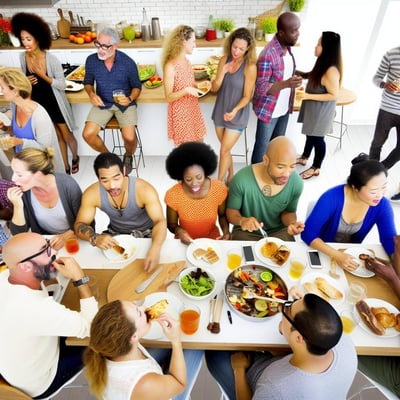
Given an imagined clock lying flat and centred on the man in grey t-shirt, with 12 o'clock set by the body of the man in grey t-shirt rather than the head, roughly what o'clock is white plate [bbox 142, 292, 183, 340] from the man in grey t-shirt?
The white plate is roughly at 11 o'clock from the man in grey t-shirt.

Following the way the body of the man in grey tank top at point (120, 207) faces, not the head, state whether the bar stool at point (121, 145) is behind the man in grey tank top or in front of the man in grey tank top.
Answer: behind

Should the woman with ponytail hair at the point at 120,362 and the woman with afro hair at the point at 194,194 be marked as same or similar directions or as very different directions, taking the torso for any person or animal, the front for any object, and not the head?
very different directions

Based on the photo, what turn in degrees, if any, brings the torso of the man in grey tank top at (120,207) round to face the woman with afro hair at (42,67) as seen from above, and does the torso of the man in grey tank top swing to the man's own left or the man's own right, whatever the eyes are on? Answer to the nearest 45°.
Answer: approximately 180°

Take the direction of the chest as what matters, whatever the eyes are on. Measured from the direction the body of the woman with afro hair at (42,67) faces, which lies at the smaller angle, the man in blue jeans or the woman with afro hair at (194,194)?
the woman with afro hair

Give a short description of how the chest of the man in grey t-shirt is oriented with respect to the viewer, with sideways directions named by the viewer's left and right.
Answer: facing away from the viewer and to the left of the viewer

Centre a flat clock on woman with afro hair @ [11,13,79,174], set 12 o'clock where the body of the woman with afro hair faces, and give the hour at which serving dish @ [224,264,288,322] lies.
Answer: The serving dish is roughly at 10 o'clock from the woman with afro hair.
